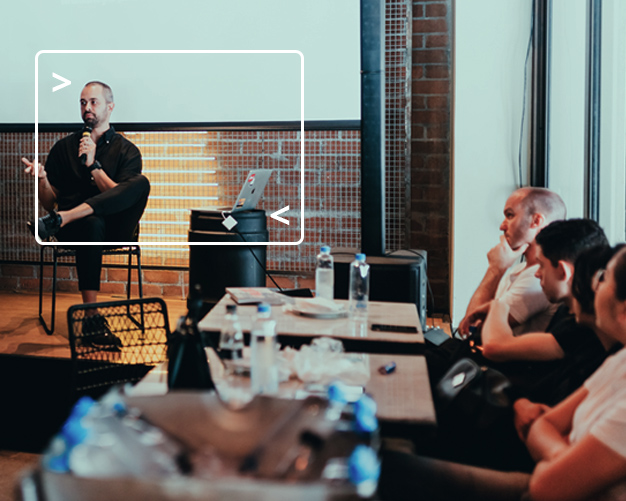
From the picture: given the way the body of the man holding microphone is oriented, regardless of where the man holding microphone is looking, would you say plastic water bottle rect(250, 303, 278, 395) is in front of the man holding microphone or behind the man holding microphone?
in front

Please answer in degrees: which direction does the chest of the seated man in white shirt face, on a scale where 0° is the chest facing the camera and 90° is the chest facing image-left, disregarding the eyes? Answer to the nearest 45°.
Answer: approximately 90°

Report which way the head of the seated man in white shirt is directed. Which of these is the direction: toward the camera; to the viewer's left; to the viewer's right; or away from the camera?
to the viewer's left

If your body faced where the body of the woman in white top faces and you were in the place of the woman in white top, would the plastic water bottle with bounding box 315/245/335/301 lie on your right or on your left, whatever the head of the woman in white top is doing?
on your right

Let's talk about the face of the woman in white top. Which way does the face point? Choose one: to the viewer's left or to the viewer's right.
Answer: to the viewer's left

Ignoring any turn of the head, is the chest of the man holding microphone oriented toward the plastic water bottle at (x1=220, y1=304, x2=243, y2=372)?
yes

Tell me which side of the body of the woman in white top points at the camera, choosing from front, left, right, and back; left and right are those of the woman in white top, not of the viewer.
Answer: left

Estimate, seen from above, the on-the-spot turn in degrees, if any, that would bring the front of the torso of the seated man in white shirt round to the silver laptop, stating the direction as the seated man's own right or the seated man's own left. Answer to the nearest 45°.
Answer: approximately 45° to the seated man's own right
